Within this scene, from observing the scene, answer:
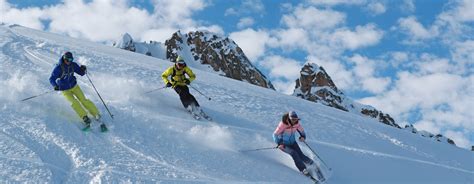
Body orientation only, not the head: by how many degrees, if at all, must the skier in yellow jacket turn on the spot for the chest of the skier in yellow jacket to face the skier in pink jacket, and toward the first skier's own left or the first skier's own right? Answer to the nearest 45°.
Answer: approximately 45° to the first skier's own left

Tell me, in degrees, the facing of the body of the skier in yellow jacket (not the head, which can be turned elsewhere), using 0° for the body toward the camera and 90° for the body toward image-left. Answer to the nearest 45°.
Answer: approximately 0°
